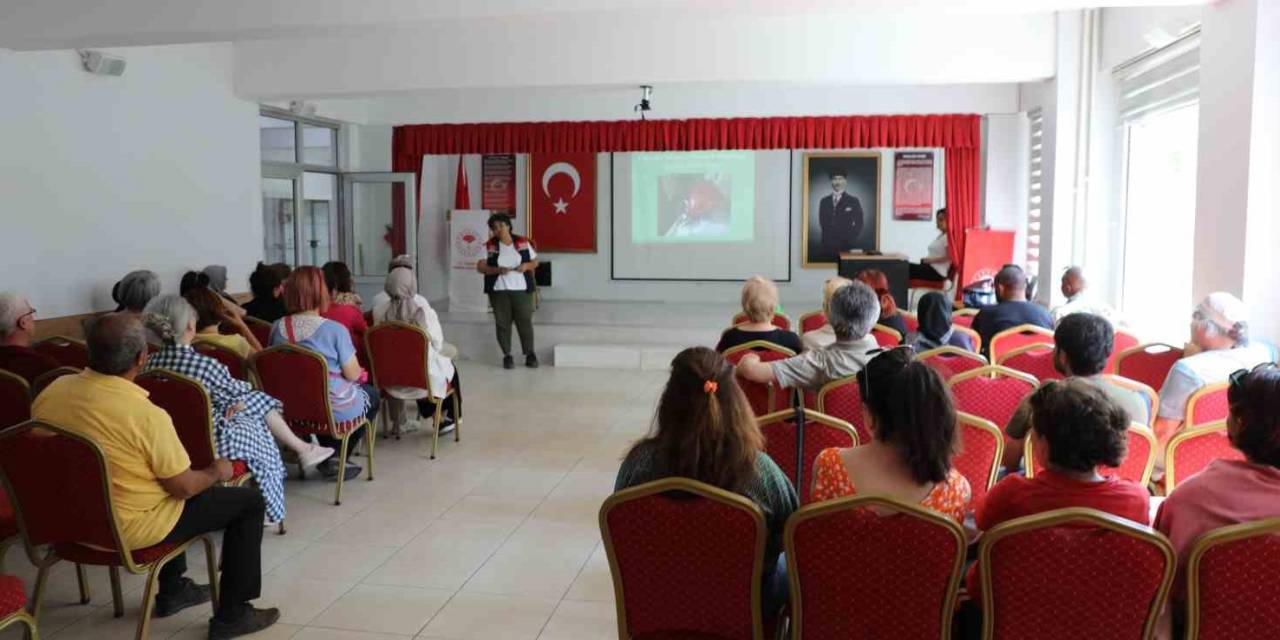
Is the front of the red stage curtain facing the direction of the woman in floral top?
yes

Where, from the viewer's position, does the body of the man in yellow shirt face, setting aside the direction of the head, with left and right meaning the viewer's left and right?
facing away from the viewer and to the right of the viewer

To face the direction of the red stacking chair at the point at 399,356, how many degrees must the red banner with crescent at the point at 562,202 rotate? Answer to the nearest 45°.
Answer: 0° — it already faces it

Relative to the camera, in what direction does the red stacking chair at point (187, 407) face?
facing away from the viewer and to the right of the viewer

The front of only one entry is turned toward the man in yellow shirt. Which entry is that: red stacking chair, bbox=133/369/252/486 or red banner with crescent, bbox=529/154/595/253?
the red banner with crescent

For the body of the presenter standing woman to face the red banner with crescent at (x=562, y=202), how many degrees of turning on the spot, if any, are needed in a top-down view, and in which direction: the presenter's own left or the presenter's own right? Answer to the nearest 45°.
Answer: approximately 180°

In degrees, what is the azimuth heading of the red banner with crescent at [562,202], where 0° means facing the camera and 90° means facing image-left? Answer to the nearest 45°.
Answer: approximately 0°

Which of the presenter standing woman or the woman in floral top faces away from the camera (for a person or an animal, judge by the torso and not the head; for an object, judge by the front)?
the woman in floral top

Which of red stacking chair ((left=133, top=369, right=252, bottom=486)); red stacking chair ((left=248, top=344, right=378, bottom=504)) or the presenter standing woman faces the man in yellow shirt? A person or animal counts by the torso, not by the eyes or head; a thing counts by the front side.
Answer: the presenter standing woman

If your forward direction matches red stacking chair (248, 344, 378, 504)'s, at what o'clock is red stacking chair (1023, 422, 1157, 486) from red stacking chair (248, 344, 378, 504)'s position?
red stacking chair (1023, 422, 1157, 486) is roughly at 3 o'clock from red stacking chair (248, 344, 378, 504).

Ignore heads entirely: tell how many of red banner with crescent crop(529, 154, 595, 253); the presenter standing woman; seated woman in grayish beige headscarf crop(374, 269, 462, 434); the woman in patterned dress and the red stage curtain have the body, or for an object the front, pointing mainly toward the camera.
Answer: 3

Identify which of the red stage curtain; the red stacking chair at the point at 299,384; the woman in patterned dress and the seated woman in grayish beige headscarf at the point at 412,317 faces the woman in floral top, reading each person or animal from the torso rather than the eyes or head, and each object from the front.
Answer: the red stage curtain

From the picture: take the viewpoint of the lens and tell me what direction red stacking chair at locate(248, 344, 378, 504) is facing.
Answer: facing away from the viewer and to the right of the viewer

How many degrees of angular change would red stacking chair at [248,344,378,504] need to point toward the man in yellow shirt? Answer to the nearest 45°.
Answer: approximately 135° to its right
